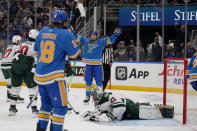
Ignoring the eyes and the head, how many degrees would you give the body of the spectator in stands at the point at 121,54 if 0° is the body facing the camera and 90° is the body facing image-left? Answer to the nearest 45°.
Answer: approximately 0°

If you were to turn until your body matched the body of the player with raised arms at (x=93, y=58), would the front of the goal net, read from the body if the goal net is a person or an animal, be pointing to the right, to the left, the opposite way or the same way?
to the right

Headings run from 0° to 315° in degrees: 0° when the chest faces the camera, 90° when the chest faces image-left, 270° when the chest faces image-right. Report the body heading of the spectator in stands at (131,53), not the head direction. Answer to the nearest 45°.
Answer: approximately 0°

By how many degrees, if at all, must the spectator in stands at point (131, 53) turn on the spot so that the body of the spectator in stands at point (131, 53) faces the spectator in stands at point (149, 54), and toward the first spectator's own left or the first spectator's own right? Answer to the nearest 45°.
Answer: approximately 90° to the first spectator's own left

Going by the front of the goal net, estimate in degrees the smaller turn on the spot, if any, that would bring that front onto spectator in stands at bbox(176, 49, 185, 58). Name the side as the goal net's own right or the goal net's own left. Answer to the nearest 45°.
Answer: approximately 90° to the goal net's own right

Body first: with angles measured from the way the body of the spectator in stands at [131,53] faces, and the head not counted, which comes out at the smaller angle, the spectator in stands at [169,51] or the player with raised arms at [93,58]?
the player with raised arms

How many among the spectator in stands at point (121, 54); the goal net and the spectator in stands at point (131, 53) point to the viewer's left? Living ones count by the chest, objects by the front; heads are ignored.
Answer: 1

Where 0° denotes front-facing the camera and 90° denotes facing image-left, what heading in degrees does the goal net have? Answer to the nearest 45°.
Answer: approximately 90°

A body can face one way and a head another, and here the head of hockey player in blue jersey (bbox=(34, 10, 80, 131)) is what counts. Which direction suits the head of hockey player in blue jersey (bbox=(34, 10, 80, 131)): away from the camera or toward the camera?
away from the camera

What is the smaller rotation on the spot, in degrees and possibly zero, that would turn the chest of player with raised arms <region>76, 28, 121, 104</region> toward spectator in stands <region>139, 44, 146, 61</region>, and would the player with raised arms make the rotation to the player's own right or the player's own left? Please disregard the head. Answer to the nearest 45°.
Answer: approximately 135° to the player's own left
